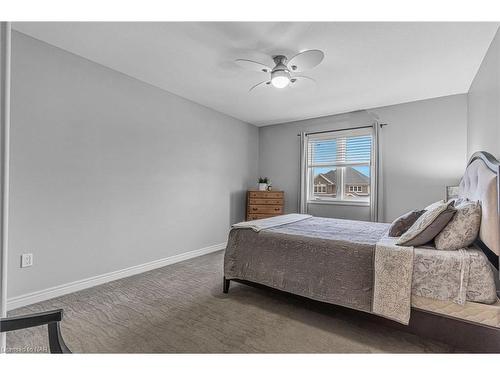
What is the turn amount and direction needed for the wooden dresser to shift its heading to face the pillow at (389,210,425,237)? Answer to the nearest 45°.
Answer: approximately 45° to its left

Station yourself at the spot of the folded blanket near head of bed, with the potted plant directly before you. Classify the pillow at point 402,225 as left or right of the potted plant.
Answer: right

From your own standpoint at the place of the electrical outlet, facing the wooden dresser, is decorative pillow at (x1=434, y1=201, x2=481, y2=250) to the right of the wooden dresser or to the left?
right

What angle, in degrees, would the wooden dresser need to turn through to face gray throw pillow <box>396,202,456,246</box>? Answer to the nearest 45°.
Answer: approximately 45° to its left

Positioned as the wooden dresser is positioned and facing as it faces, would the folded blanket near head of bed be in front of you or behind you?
in front

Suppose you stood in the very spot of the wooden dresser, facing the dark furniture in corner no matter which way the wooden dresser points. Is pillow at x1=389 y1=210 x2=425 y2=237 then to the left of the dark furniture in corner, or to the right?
left

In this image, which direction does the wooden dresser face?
toward the camera

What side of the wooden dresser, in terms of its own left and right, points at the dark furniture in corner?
front
